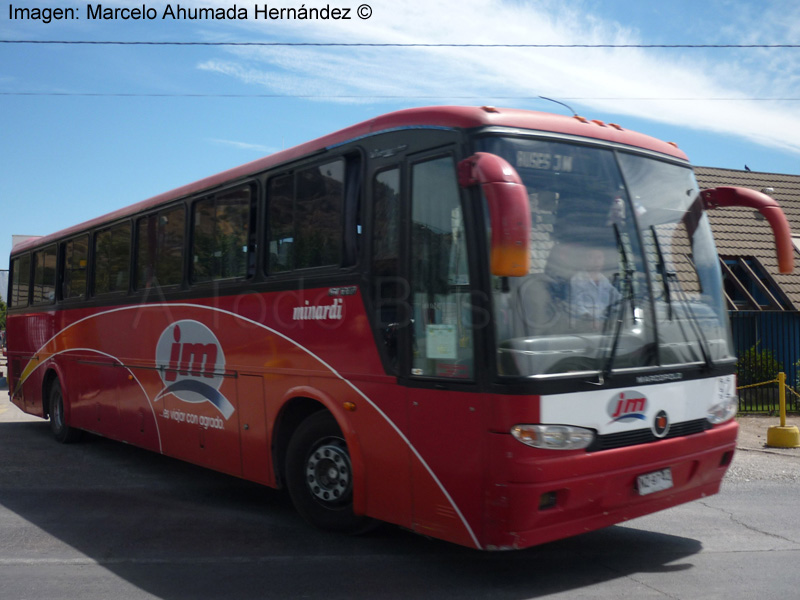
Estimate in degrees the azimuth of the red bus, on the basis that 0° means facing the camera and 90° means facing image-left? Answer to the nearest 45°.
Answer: approximately 315°

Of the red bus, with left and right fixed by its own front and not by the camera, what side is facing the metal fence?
left

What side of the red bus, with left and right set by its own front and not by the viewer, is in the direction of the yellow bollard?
left
